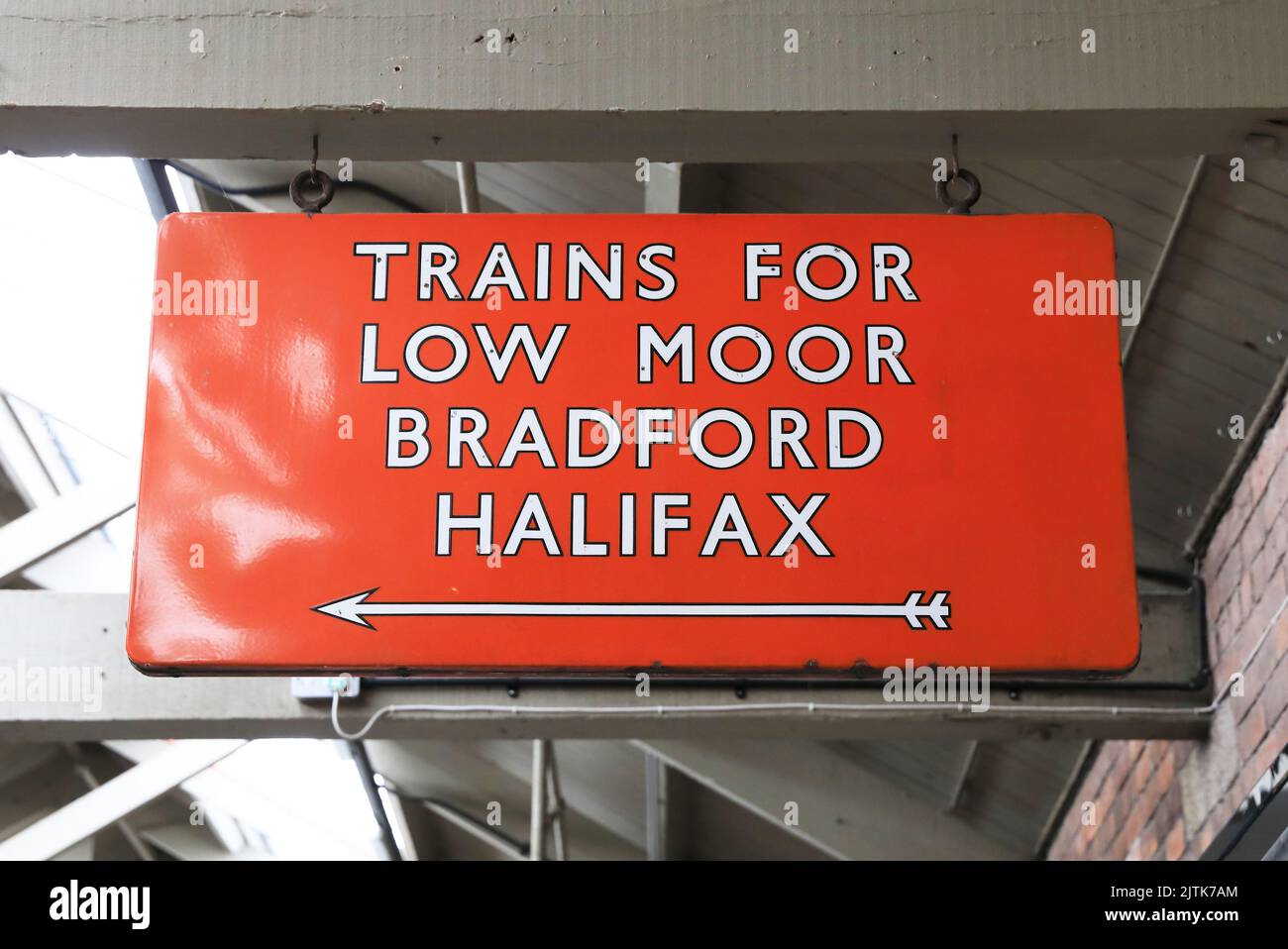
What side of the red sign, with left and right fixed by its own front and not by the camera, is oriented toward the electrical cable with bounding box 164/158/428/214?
back

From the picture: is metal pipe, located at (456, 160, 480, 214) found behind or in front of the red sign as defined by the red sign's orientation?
behind

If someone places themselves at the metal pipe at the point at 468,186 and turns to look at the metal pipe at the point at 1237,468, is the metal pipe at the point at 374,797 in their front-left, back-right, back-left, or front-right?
back-left

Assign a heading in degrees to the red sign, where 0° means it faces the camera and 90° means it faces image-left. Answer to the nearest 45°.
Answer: approximately 0°

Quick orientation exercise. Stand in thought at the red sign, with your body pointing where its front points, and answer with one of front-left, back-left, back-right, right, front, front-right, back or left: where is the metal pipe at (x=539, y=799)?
back

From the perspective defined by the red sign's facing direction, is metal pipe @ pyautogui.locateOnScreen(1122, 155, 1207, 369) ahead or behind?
behind

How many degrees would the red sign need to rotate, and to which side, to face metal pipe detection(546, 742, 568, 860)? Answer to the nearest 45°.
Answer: approximately 180°
